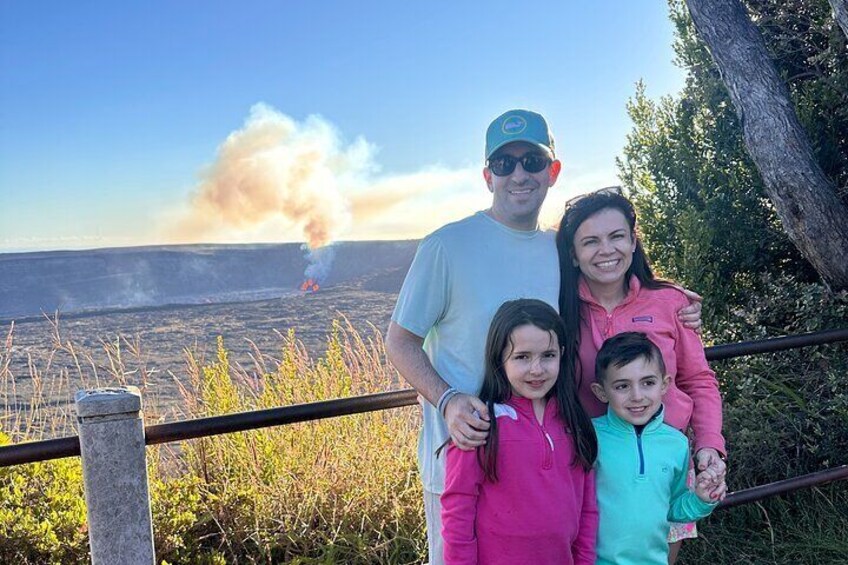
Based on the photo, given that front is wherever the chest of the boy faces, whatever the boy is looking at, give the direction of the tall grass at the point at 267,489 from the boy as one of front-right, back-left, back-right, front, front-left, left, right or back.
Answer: back-right

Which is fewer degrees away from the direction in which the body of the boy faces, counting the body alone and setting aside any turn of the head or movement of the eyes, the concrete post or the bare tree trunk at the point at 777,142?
the concrete post

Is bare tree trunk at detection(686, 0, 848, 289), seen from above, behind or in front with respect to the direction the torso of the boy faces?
behind

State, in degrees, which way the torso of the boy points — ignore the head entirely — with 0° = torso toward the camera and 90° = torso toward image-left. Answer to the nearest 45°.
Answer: approximately 0°
